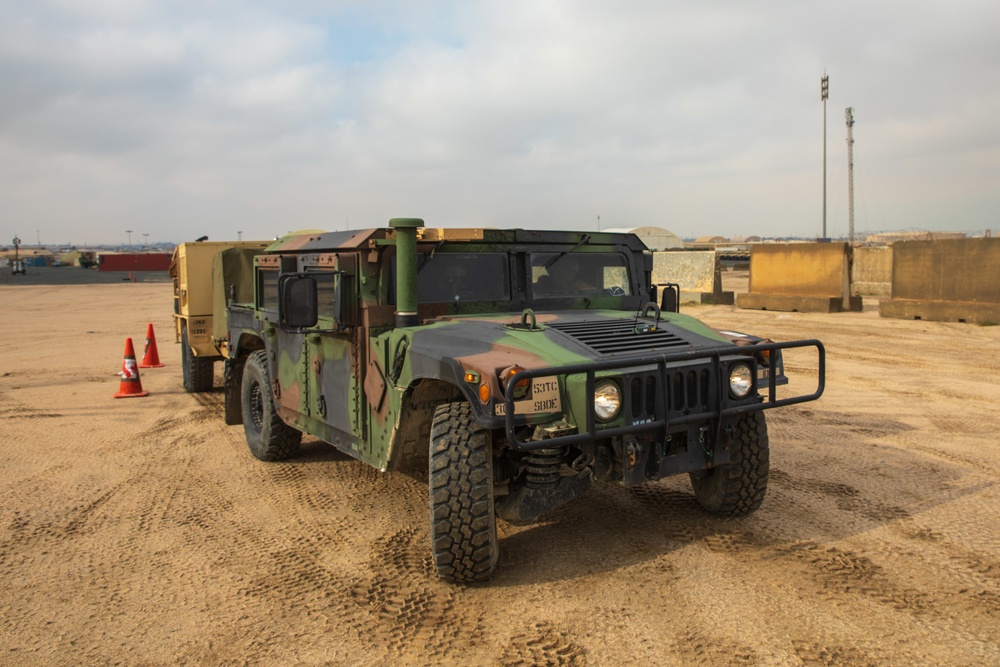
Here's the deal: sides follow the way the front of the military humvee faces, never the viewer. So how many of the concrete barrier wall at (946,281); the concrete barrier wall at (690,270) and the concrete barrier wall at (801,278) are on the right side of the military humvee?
0

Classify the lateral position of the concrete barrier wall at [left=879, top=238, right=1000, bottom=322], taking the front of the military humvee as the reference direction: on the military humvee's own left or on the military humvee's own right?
on the military humvee's own left

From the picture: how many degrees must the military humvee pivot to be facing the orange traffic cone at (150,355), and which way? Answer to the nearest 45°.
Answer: approximately 180°

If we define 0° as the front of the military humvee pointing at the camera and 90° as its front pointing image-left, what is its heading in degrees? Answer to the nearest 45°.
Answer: approximately 315°

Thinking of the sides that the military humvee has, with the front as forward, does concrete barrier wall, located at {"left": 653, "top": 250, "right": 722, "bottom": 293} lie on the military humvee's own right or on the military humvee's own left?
on the military humvee's own left

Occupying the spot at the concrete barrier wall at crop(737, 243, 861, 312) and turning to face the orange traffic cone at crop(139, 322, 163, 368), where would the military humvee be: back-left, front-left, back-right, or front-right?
front-left

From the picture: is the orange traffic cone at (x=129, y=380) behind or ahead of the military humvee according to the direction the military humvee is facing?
behind

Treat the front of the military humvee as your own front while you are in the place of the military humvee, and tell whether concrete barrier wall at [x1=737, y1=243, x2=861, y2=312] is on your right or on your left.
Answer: on your left

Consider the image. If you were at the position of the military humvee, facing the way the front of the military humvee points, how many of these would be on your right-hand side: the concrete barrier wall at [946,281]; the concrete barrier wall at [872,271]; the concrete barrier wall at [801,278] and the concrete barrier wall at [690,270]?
0

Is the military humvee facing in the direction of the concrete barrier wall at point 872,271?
no
